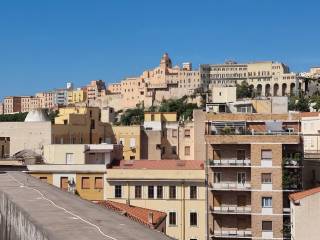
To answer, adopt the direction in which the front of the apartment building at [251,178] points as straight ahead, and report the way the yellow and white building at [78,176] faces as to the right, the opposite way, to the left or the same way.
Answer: the same way

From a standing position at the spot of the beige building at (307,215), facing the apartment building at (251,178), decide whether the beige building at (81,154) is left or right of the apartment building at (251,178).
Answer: left

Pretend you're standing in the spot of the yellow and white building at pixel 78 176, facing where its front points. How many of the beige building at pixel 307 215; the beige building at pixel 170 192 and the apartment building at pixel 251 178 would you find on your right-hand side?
0

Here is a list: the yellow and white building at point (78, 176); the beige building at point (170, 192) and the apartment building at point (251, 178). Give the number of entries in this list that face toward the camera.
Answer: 3

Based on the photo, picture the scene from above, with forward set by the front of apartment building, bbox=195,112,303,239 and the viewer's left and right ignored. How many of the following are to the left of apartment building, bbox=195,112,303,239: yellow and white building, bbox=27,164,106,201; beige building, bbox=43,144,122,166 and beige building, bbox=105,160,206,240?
0

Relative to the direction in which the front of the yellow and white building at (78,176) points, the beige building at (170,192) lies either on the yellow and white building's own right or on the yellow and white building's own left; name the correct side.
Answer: on the yellow and white building's own left

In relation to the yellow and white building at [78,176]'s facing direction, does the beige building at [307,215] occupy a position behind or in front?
in front

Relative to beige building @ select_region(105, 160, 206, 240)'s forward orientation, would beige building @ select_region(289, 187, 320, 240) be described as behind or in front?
in front

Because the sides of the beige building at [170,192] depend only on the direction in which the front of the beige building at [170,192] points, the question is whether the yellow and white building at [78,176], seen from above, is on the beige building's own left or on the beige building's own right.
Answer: on the beige building's own right

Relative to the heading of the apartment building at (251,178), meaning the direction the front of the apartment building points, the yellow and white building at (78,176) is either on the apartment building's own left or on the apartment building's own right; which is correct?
on the apartment building's own right

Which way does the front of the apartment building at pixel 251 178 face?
toward the camera

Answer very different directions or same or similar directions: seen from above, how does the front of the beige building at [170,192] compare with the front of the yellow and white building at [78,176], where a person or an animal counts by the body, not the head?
same or similar directions

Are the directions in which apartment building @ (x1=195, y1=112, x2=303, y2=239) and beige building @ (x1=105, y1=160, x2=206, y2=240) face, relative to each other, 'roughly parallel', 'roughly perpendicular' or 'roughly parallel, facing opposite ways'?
roughly parallel

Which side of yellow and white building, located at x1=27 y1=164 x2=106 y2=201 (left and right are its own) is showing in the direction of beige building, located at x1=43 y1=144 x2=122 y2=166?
back

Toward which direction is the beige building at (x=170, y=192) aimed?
toward the camera

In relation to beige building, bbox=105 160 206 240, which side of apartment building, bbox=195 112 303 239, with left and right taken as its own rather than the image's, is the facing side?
right
